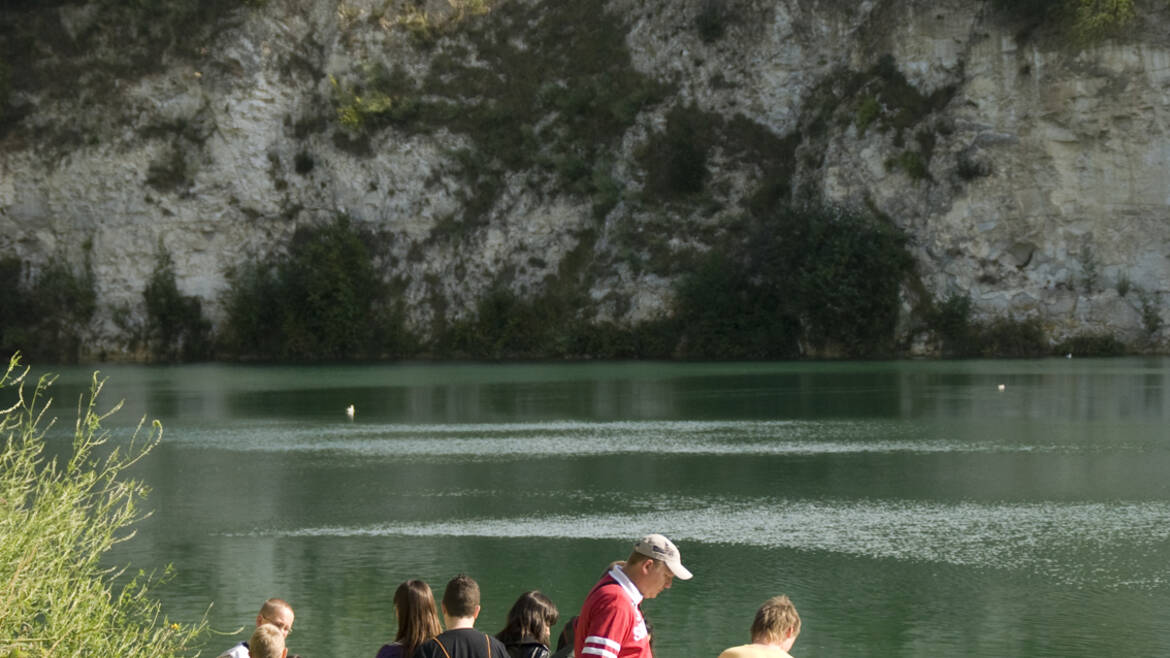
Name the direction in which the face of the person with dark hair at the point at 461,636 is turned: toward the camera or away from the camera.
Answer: away from the camera

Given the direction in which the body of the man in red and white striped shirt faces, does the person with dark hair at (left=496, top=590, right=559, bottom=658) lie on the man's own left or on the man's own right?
on the man's own left

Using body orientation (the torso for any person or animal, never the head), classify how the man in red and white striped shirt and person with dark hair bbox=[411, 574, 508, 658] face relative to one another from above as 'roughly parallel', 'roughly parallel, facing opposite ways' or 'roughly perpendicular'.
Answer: roughly perpendicular

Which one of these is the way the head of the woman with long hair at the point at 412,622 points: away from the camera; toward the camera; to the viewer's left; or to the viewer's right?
away from the camera

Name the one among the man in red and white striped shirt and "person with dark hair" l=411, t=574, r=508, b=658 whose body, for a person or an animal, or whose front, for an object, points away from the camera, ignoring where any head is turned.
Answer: the person with dark hair

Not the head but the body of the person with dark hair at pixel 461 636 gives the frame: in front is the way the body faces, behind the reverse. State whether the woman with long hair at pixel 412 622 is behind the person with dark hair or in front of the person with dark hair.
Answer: in front

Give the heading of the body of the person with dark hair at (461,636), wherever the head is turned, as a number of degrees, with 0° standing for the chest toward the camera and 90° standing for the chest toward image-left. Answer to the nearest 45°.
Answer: approximately 180°

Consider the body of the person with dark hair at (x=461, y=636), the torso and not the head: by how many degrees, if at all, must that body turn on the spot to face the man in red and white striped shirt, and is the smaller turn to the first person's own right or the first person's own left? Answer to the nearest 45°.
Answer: approximately 135° to the first person's own right

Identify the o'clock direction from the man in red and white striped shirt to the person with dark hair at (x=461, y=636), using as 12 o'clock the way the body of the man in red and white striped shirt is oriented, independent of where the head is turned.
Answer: The person with dark hair is roughly at 7 o'clock from the man in red and white striped shirt.

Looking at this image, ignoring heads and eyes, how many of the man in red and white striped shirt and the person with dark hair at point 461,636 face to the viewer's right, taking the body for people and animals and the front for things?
1

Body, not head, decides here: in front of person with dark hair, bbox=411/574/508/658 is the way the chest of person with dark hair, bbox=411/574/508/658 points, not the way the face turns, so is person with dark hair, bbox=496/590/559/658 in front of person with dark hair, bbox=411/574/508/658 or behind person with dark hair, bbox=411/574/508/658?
in front

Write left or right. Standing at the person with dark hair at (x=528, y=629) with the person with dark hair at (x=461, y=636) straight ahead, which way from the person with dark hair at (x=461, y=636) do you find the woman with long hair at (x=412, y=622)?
right

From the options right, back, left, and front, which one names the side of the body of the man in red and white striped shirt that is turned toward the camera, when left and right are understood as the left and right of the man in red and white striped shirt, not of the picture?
right

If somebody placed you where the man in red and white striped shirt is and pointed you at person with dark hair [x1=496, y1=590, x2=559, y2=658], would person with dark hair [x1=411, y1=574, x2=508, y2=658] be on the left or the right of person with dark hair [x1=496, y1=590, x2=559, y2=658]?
left
